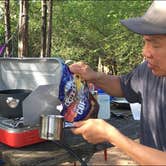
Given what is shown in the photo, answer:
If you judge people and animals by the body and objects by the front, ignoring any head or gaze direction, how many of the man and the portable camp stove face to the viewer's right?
0

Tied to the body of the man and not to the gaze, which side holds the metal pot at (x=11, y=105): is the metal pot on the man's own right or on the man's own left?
on the man's own right

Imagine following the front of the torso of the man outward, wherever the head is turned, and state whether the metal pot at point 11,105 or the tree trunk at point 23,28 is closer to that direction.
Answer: the metal pot

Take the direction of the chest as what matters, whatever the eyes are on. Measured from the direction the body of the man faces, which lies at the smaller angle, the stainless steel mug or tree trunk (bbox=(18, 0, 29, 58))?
the stainless steel mug

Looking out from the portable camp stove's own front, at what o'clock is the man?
The man is roughly at 9 o'clock from the portable camp stove.

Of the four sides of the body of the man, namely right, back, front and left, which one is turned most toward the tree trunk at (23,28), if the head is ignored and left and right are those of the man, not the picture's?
right

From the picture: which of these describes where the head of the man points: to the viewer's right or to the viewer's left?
to the viewer's left

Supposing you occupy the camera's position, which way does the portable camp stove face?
facing the viewer and to the left of the viewer
